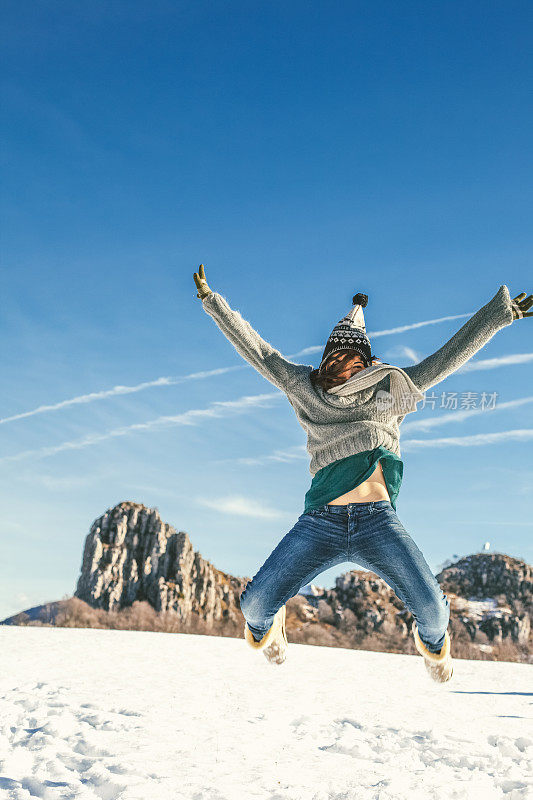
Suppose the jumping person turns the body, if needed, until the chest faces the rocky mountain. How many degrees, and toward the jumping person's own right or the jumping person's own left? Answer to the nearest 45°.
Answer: approximately 180°

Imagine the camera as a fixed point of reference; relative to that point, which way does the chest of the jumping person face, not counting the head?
toward the camera

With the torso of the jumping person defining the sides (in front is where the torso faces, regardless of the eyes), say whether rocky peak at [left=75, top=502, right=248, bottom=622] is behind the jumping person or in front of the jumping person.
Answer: behind
